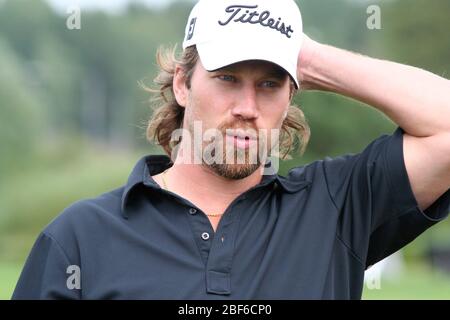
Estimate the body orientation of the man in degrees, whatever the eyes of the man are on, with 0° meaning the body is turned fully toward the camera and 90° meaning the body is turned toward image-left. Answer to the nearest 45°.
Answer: approximately 0°
